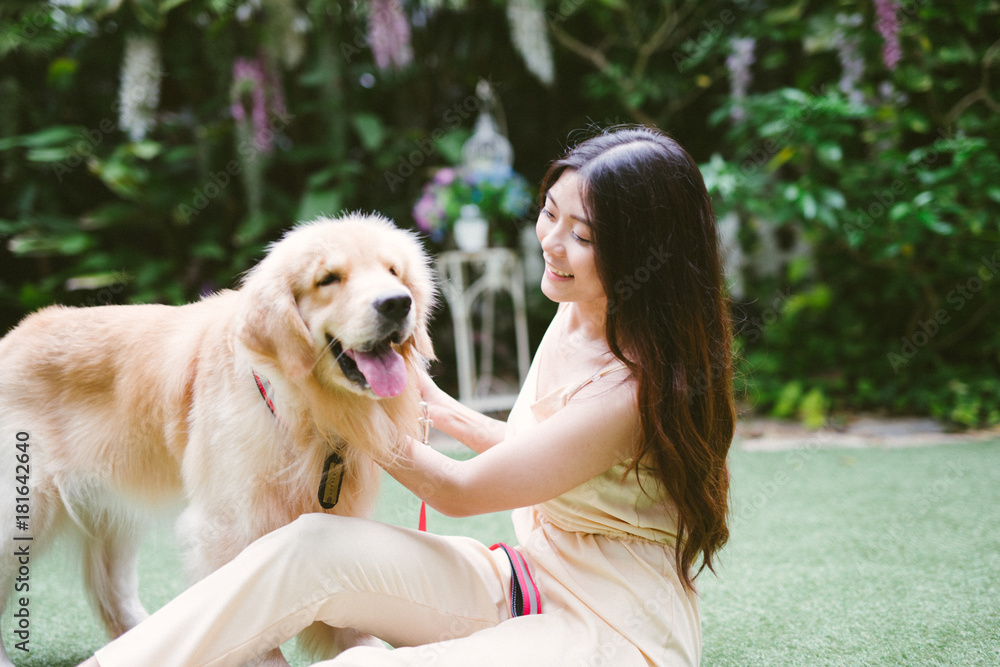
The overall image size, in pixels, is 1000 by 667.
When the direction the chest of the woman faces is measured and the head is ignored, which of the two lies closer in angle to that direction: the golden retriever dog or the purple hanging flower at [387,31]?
the golden retriever dog

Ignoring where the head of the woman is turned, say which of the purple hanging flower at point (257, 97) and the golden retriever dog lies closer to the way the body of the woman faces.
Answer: the golden retriever dog

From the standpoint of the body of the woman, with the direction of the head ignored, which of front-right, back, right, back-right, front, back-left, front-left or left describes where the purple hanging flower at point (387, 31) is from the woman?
right

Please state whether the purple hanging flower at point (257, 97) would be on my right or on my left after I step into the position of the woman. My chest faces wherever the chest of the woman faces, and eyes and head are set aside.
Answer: on my right

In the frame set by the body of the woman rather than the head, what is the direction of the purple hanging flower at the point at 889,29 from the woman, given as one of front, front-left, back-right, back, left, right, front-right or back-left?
back-right

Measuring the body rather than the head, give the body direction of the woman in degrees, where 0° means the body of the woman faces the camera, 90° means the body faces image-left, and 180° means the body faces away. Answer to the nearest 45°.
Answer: approximately 90°

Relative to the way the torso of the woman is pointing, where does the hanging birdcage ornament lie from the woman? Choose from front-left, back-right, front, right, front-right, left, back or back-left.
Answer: right

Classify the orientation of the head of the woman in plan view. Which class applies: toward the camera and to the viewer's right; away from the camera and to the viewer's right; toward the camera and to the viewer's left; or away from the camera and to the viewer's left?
toward the camera and to the viewer's left
